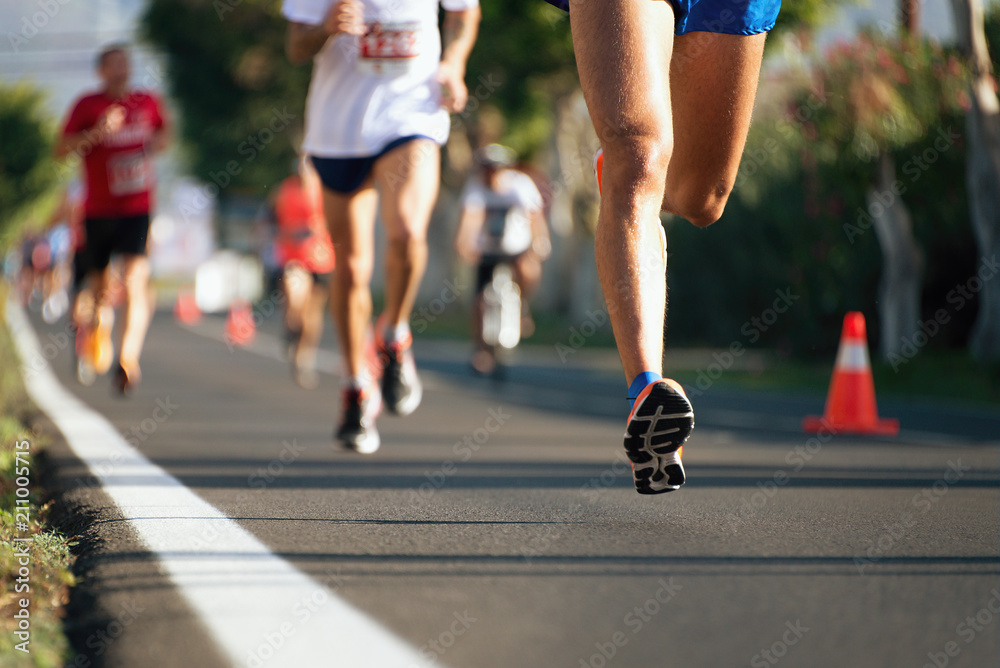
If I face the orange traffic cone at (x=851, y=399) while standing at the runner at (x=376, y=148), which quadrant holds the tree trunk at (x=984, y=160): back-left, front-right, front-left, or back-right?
front-left

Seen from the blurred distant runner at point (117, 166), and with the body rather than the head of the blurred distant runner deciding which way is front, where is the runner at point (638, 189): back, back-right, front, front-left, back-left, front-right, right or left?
front

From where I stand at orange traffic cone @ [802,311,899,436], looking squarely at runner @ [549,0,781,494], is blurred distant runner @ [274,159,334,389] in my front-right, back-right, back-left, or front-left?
back-right

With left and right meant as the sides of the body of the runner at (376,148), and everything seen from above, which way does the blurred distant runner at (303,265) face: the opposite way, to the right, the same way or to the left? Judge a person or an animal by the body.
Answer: the same way

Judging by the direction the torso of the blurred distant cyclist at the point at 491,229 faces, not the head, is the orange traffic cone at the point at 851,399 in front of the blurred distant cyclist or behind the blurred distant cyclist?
in front

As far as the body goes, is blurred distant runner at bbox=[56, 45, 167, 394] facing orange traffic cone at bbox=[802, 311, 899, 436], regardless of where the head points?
no

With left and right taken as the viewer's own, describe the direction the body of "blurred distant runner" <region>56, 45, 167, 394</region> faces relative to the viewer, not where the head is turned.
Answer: facing the viewer

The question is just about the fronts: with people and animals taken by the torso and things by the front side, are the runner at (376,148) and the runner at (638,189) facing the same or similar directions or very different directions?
same or similar directions

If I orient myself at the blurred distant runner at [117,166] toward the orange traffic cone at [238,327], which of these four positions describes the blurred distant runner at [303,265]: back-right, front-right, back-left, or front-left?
front-right

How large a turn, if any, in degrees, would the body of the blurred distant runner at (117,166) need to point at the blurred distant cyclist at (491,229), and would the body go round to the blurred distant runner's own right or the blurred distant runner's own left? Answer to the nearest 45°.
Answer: approximately 135° to the blurred distant runner's own left

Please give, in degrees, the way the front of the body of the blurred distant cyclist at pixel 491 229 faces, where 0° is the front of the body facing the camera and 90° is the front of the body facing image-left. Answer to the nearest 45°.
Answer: approximately 0°

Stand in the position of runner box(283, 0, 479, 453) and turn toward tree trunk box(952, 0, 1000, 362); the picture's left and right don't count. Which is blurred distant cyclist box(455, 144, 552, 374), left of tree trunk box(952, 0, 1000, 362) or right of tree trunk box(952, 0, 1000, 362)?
left
